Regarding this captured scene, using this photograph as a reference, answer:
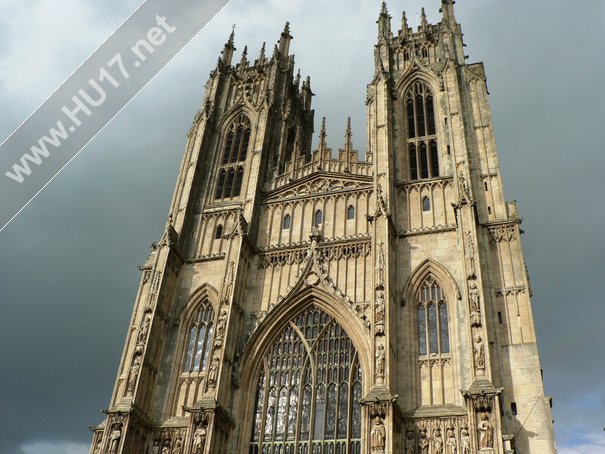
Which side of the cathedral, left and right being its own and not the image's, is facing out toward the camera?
front
